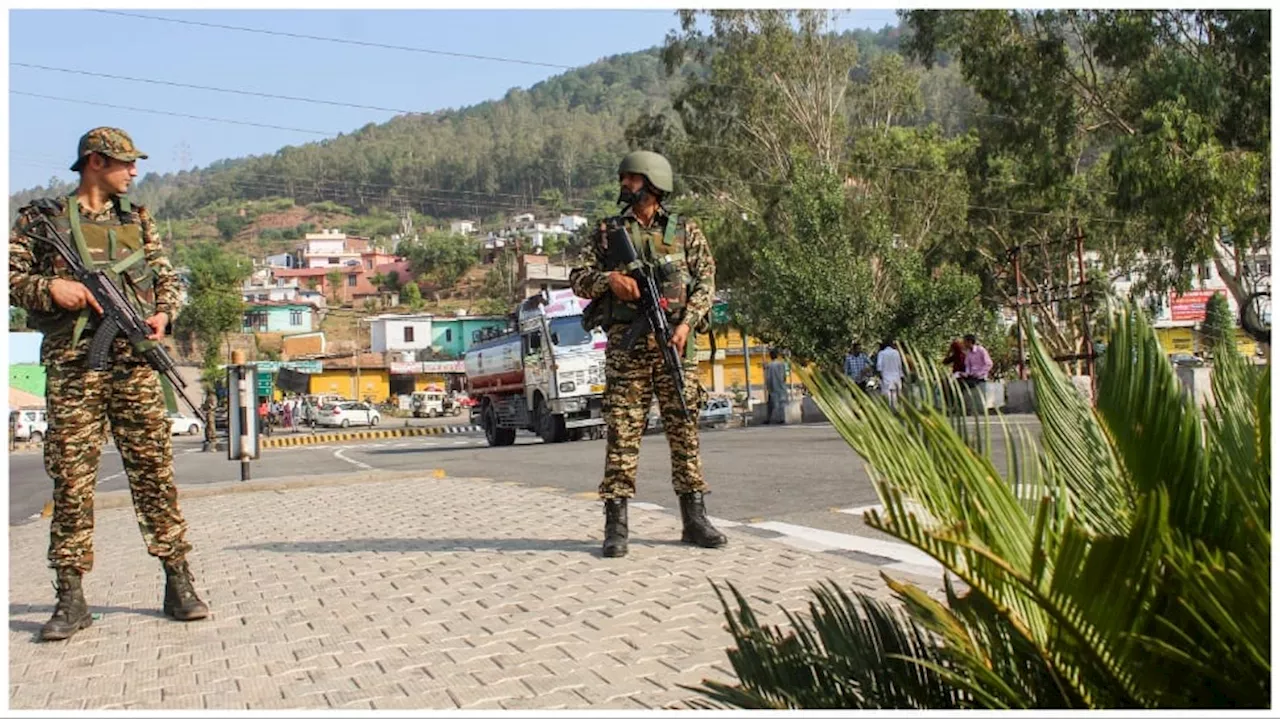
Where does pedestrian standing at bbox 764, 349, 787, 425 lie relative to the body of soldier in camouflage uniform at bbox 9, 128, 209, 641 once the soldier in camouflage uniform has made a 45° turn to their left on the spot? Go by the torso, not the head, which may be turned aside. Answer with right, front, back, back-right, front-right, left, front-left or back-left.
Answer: left

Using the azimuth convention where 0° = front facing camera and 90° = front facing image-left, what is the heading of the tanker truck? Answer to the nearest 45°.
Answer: approximately 315°

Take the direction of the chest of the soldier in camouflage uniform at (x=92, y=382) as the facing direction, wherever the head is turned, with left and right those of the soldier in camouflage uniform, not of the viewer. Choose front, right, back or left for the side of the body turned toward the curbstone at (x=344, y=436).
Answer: back

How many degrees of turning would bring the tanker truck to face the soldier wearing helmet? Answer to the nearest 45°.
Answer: approximately 45° to its right

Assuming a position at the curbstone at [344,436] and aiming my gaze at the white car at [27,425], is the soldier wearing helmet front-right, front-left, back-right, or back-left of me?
back-left

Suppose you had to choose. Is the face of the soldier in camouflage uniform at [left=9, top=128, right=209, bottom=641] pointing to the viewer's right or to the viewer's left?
to the viewer's right

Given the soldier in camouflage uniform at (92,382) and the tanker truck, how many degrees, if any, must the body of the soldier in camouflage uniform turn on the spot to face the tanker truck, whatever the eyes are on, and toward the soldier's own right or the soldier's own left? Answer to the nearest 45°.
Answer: approximately 135° to the soldier's own left

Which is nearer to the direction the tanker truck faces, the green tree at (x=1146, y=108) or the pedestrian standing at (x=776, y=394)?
the green tree

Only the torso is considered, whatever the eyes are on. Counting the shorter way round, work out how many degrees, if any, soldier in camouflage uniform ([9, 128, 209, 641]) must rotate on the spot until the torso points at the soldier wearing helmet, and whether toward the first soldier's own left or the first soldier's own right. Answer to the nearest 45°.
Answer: approximately 90° to the first soldier's own left
